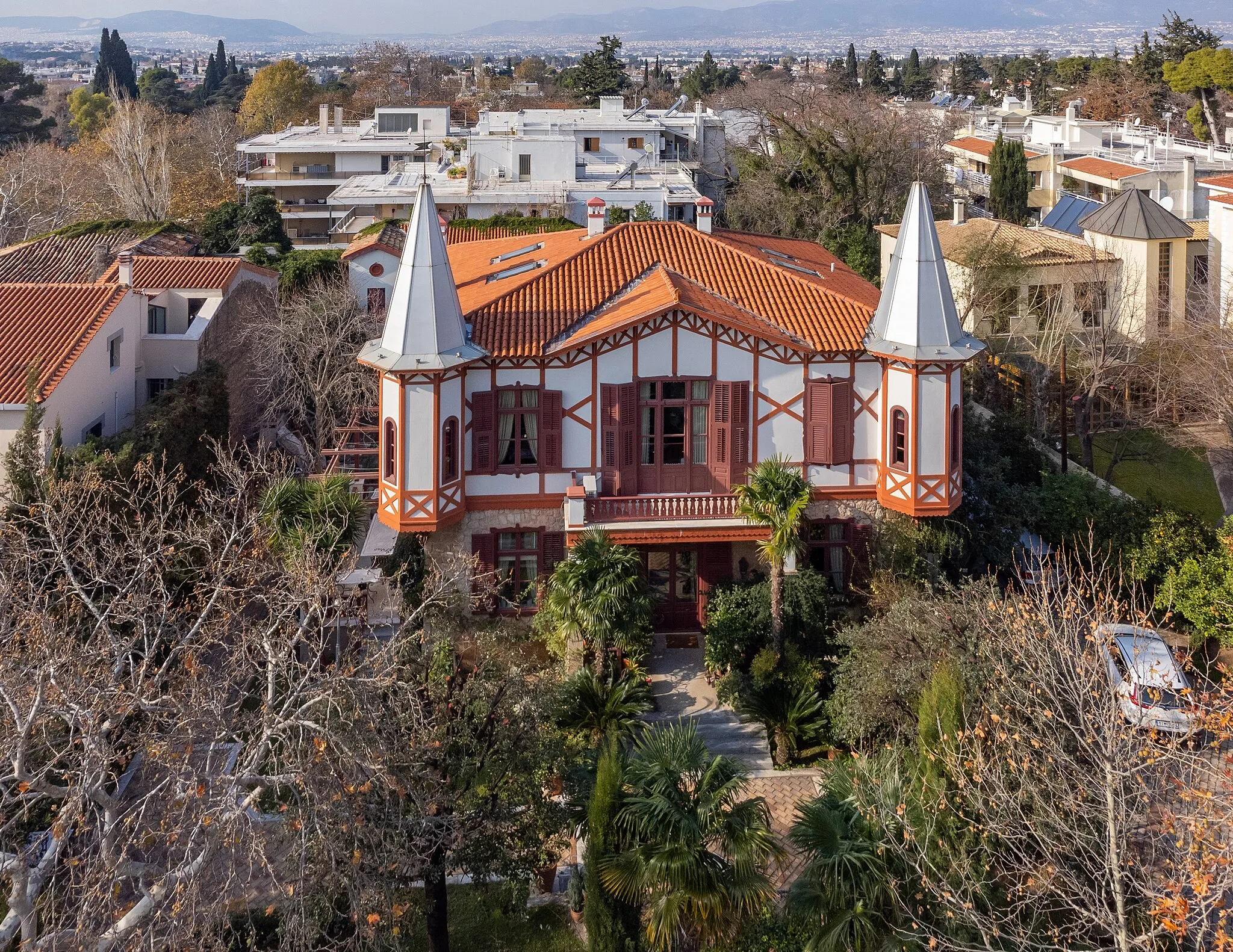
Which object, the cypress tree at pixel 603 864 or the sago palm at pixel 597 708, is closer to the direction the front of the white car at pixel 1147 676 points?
the sago palm

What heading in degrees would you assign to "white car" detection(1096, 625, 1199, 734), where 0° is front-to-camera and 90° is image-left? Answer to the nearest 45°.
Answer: approximately 135°

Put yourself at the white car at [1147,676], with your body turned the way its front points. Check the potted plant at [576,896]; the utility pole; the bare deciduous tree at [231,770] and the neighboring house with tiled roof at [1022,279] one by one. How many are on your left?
2

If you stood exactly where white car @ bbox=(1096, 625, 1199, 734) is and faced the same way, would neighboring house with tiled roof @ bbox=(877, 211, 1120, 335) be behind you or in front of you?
in front

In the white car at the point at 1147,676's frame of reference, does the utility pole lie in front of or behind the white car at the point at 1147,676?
in front

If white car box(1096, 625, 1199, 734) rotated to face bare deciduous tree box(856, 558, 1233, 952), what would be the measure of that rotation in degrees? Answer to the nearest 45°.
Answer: approximately 135° to its left

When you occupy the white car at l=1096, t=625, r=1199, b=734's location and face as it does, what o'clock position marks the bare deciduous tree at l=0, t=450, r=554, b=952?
The bare deciduous tree is roughly at 9 o'clock from the white car.

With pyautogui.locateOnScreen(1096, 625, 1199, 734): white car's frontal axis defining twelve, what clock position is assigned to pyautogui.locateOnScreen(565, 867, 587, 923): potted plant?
The potted plant is roughly at 9 o'clock from the white car.

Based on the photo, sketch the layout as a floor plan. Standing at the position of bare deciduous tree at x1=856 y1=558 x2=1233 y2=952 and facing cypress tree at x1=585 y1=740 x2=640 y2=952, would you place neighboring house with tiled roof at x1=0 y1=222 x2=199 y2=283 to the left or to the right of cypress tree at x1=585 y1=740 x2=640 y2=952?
right
